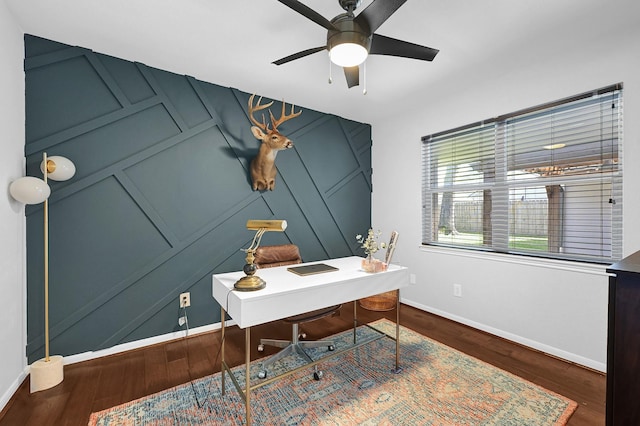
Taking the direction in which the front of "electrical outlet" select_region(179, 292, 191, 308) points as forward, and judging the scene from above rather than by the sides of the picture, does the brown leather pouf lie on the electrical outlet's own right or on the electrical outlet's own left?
on the electrical outlet's own left

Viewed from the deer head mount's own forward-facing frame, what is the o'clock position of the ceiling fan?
The ceiling fan is roughly at 1 o'clock from the deer head mount.

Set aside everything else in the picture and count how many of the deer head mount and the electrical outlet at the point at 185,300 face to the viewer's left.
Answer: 0

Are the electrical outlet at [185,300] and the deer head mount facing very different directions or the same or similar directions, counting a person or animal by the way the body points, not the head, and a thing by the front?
same or similar directions

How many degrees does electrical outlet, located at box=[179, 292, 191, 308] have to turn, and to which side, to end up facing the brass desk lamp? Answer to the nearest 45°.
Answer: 0° — it already faces it

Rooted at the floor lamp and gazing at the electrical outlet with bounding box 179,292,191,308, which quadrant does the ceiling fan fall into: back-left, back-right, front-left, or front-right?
front-right

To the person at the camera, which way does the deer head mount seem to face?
facing the viewer and to the right of the viewer

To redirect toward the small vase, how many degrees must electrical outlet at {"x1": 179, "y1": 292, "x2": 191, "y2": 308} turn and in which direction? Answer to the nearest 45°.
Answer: approximately 45° to its left

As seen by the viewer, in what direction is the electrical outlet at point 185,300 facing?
toward the camera
